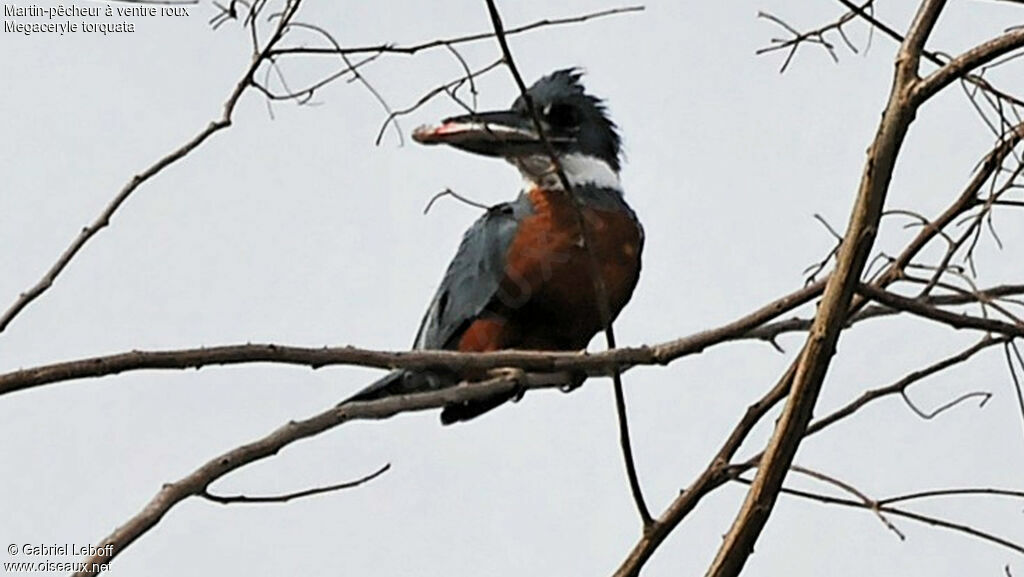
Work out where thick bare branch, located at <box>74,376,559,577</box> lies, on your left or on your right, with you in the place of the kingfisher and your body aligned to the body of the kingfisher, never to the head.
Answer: on your right

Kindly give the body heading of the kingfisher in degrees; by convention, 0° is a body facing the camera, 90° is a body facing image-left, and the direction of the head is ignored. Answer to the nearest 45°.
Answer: approximately 315°
